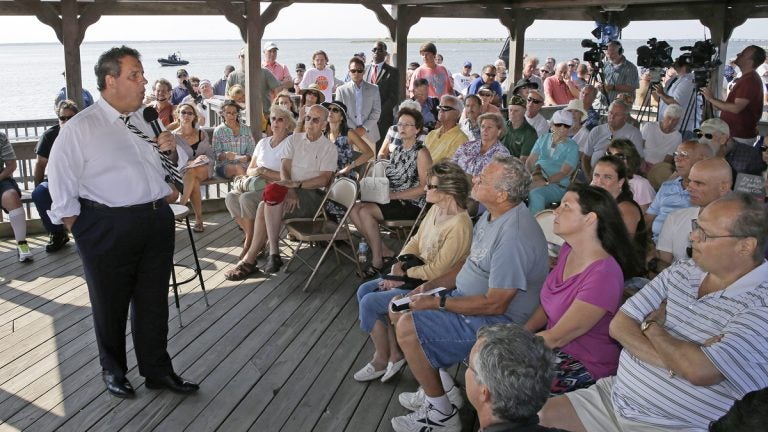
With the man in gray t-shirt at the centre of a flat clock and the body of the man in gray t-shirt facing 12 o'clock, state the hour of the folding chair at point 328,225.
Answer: The folding chair is roughly at 2 o'clock from the man in gray t-shirt.

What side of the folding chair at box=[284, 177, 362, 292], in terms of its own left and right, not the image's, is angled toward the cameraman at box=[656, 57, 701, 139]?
back

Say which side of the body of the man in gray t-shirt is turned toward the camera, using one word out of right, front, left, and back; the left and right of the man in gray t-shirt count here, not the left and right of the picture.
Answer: left

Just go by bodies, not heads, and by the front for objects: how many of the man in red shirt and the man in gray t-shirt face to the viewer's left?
2

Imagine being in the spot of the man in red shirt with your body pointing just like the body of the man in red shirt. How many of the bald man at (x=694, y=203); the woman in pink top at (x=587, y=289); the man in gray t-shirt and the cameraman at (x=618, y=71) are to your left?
3

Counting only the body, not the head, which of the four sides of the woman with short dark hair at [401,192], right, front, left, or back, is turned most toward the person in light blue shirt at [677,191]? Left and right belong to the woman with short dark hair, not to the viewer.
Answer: left

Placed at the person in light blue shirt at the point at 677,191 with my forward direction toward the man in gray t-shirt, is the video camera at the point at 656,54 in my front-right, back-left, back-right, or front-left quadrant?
back-right

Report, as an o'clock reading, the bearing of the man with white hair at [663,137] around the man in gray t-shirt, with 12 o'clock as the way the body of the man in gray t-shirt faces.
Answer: The man with white hair is roughly at 4 o'clock from the man in gray t-shirt.

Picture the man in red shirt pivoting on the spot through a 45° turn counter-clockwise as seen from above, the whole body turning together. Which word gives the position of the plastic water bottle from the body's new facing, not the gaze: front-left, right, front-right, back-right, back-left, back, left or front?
front

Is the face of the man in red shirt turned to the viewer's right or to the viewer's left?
to the viewer's left

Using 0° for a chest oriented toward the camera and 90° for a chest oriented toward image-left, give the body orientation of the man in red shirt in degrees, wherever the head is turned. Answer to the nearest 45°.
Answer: approximately 90°

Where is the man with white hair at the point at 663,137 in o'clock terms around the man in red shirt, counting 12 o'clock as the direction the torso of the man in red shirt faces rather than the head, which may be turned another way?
The man with white hair is roughly at 10 o'clock from the man in red shirt.

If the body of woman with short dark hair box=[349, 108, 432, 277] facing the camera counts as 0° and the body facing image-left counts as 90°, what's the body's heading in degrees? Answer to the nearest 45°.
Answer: approximately 45°

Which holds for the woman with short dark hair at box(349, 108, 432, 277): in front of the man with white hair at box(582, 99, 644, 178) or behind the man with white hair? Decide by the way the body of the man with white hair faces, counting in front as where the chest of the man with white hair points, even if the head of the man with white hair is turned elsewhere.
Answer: in front

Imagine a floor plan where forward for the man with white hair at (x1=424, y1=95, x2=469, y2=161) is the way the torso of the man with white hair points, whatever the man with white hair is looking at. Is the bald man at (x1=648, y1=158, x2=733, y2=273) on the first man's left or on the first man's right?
on the first man's left

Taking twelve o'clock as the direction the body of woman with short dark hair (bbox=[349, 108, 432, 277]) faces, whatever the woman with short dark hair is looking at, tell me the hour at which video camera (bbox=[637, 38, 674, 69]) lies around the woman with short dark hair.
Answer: The video camera is roughly at 6 o'clock from the woman with short dark hair.
